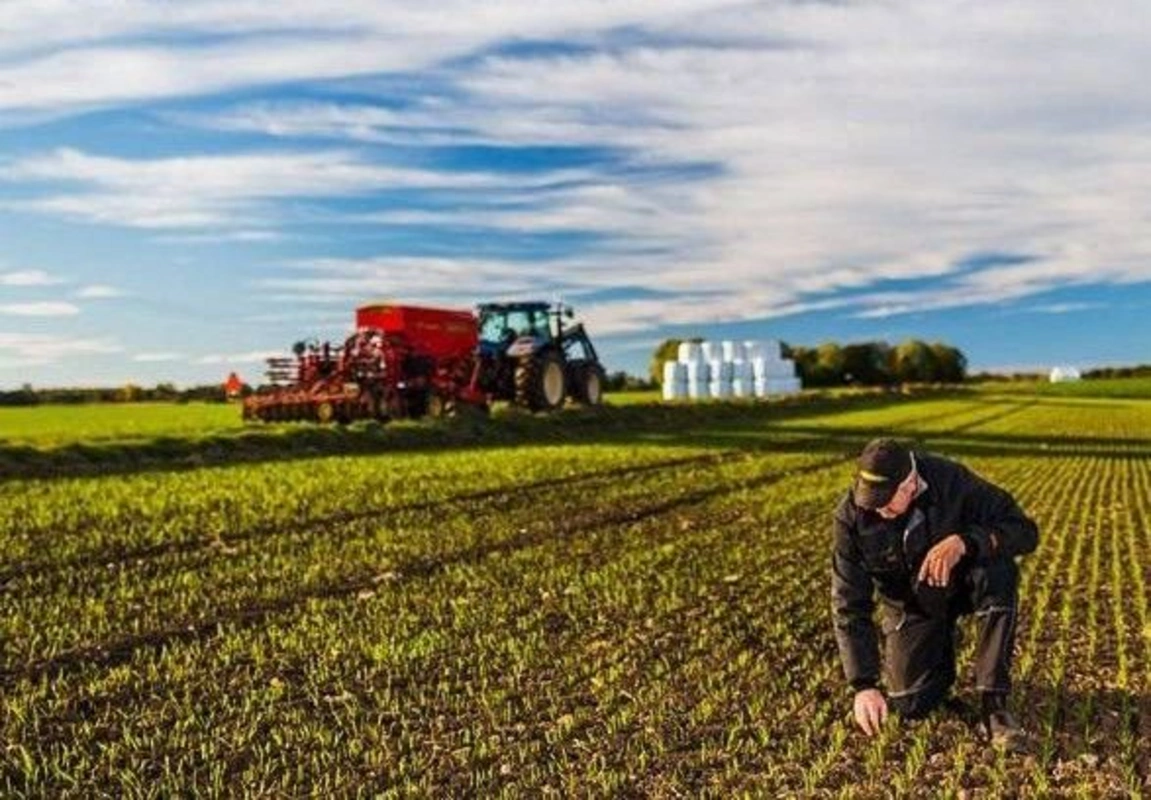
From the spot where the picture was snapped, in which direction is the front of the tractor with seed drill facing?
facing away from the viewer and to the right of the viewer
